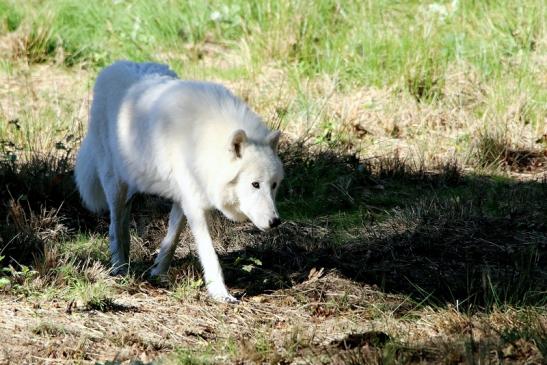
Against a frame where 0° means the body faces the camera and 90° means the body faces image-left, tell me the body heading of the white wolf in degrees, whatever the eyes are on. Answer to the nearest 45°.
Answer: approximately 315°
